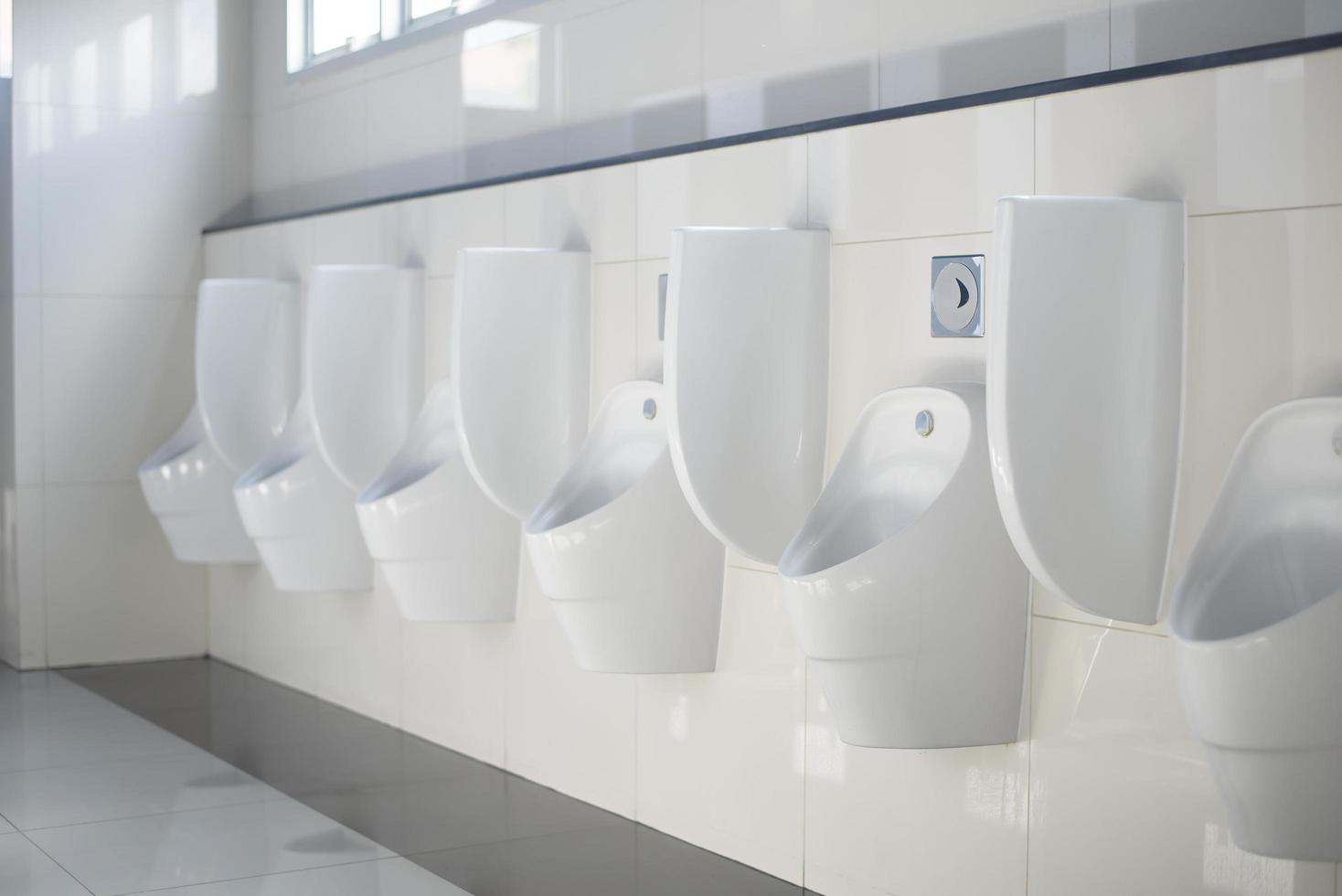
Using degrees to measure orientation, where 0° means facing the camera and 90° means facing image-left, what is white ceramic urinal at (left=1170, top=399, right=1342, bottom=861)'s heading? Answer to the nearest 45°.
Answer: approximately 45°

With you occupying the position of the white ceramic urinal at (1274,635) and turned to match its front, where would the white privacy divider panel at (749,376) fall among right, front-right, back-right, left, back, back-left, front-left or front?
right

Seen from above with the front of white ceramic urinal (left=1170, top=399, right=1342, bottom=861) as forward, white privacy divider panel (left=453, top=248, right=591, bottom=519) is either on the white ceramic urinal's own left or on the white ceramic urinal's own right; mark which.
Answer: on the white ceramic urinal's own right

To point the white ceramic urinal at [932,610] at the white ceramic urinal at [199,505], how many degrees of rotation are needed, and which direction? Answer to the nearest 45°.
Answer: approximately 90° to its right

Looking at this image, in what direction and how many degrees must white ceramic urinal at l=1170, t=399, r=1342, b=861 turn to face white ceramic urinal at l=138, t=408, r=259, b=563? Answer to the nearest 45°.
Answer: approximately 90° to its right

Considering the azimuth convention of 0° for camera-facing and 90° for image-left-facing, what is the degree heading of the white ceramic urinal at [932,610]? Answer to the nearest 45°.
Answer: approximately 45°

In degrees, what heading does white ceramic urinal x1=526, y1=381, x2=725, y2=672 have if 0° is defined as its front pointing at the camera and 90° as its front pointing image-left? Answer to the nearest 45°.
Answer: approximately 45°
